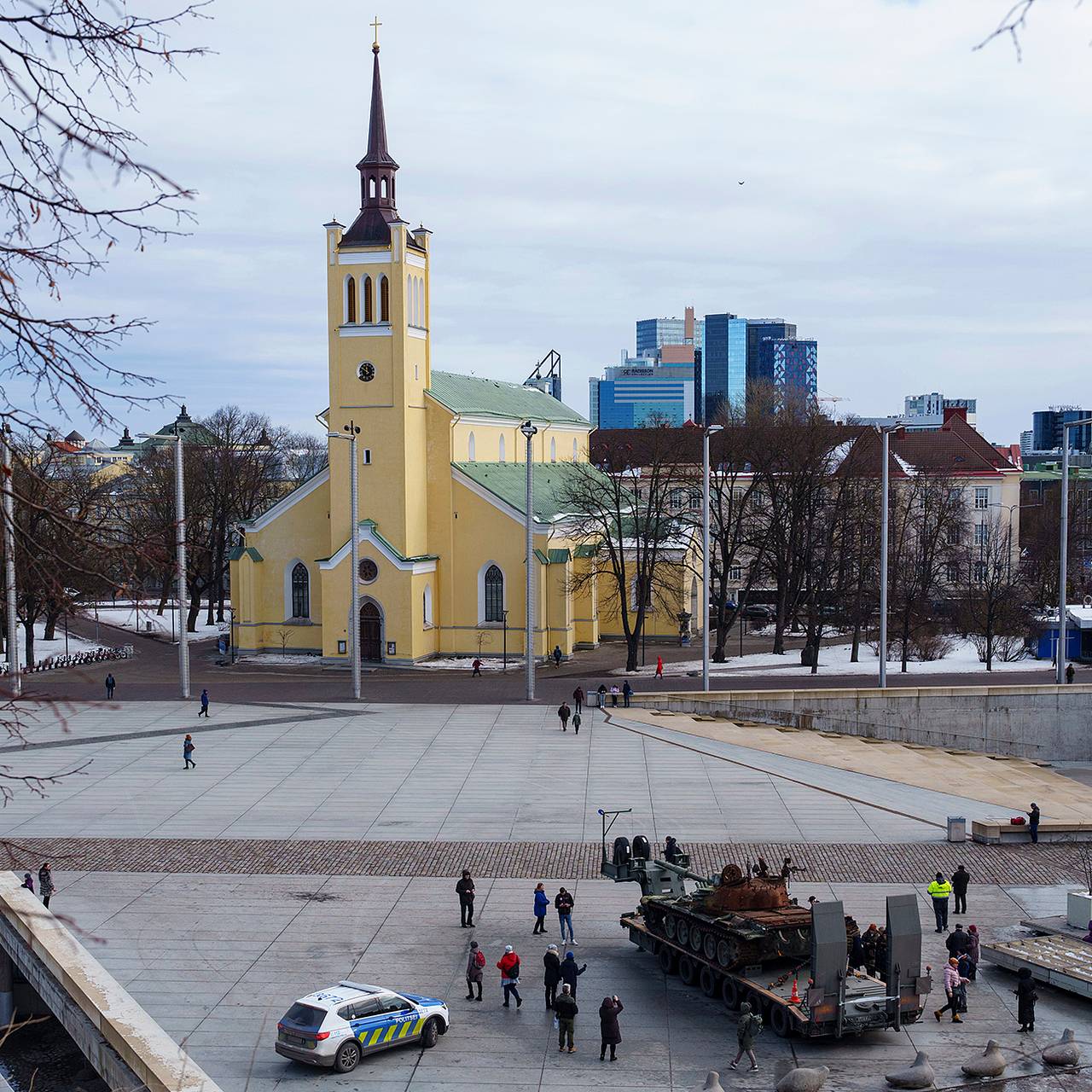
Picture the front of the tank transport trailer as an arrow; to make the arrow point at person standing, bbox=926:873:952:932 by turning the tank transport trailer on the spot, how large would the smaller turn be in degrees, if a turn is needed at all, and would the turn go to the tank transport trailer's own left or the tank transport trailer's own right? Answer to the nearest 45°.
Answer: approximately 90° to the tank transport trailer's own right

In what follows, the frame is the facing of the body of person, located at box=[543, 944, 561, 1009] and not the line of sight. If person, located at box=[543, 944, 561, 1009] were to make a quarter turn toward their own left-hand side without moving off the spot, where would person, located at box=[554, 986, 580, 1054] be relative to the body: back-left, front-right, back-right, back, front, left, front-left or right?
back-left

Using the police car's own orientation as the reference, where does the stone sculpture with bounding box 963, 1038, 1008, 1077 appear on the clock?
The stone sculpture is roughly at 2 o'clock from the police car.

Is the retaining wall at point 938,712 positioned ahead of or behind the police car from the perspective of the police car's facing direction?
ahead

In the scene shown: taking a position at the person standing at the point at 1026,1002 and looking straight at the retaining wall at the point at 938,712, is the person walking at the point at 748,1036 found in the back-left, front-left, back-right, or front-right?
back-left

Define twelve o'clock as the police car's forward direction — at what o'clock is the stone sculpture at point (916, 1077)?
The stone sculpture is roughly at 2 o'clock from the police car.

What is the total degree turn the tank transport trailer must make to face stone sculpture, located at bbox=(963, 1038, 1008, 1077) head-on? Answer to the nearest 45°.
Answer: approximately 180°

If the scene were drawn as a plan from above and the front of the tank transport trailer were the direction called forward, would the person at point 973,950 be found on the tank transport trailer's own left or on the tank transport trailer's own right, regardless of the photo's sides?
on the tank transport trailer's own right
